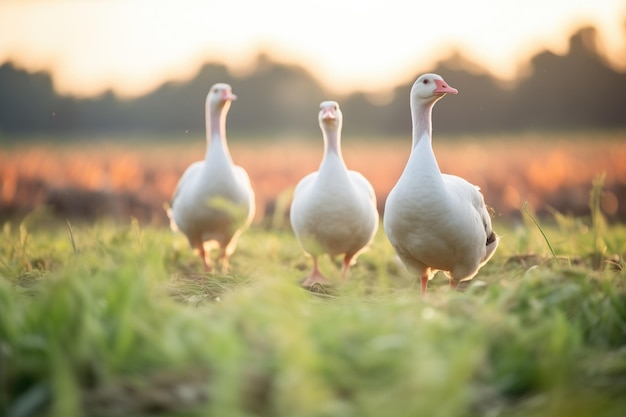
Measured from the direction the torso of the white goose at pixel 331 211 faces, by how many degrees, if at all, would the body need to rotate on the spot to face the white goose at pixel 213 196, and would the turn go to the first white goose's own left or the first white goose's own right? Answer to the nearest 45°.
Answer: approximately 135° to the first white goose's own right

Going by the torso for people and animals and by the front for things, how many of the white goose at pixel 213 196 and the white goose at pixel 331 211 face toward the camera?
2

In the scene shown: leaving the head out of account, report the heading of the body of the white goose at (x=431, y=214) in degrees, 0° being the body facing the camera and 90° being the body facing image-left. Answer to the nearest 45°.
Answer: approximately 45°

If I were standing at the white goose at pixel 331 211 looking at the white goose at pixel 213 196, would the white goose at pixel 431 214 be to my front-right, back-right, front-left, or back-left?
back-left

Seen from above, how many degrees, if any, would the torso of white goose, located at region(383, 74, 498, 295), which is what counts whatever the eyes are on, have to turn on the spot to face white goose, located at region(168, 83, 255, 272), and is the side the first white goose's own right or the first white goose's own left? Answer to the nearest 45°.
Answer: approximately 90° to the first white goose's own right

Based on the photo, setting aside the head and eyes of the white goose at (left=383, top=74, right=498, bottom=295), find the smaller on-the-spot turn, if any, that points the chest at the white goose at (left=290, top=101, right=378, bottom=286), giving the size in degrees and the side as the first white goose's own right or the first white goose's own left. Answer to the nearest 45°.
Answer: approximately 90° to the first white goose's own right

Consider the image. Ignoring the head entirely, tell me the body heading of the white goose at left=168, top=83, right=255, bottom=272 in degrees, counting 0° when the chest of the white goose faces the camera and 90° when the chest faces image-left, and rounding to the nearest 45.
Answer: approximately 0°
